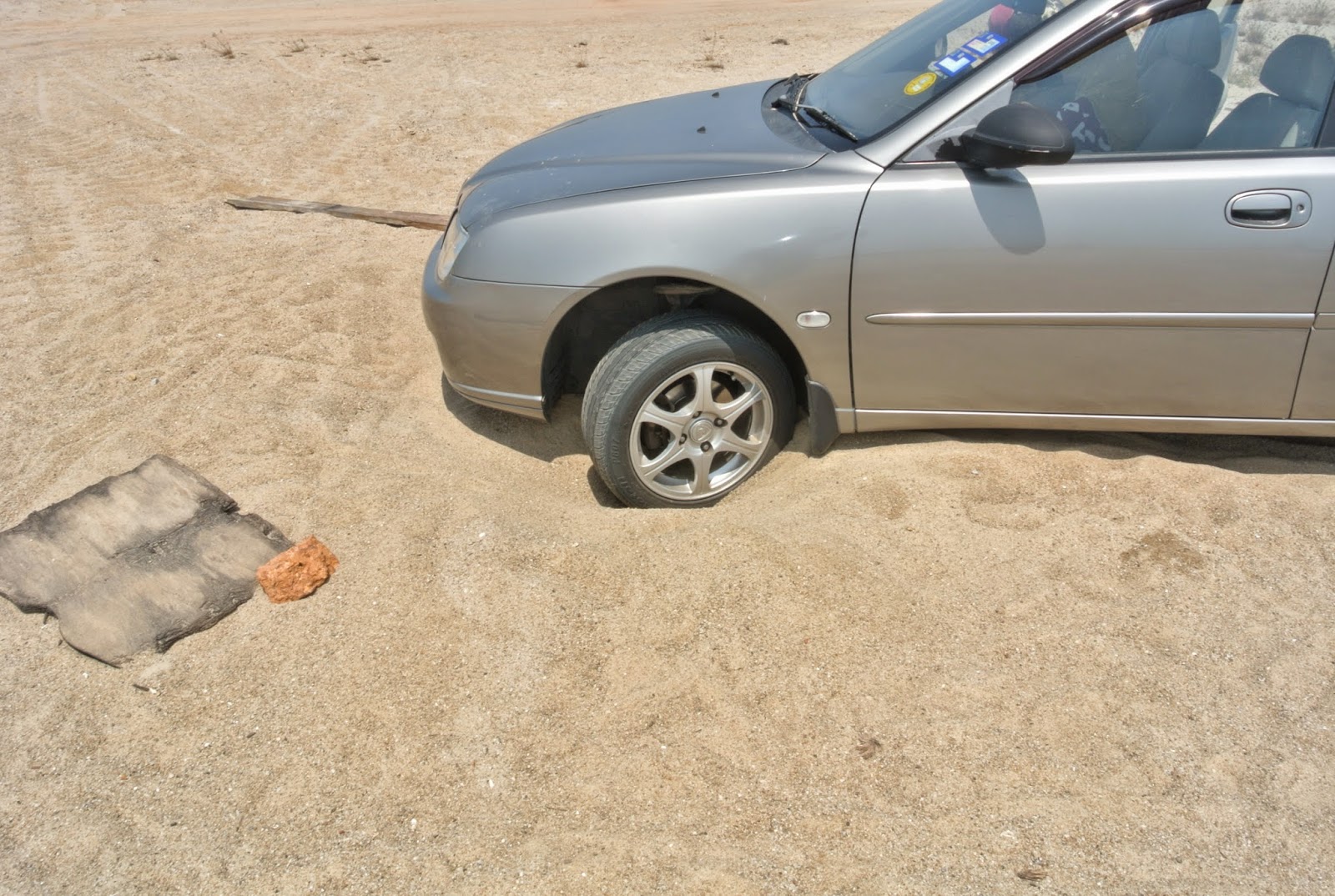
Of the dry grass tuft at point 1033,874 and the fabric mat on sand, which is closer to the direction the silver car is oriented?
the fabric mat on sand

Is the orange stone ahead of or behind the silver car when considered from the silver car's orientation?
ahead

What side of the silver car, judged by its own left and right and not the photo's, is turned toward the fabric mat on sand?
front

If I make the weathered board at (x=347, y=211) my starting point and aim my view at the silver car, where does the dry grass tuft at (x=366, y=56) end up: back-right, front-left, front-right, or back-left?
back-left

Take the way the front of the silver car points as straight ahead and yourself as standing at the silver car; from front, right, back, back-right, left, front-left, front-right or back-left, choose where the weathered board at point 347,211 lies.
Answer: front-right

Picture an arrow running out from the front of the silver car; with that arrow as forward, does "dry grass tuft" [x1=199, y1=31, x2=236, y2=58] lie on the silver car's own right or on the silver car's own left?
on the silver car's own right

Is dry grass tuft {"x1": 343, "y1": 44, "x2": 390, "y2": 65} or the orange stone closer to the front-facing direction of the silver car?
the orange stone

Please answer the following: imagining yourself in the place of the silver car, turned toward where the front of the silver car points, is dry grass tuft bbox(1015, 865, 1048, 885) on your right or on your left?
on your left

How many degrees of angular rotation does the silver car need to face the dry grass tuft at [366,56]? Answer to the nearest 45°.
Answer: approximately 45° to its right

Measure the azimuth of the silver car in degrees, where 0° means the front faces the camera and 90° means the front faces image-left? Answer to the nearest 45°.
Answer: approximately 90°

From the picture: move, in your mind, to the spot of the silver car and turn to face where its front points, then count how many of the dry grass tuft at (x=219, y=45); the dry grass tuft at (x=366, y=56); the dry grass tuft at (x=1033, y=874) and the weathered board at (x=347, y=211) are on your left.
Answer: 1

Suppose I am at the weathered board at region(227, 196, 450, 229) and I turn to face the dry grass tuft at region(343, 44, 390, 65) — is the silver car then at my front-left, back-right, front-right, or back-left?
back-right

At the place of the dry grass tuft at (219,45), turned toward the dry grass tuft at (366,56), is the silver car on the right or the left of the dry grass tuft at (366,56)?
right

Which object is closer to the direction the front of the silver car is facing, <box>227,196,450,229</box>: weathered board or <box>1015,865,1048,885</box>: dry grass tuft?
the weathered board
